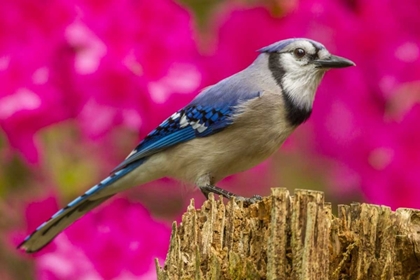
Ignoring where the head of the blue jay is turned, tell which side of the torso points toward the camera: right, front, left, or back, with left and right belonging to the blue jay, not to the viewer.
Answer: right
